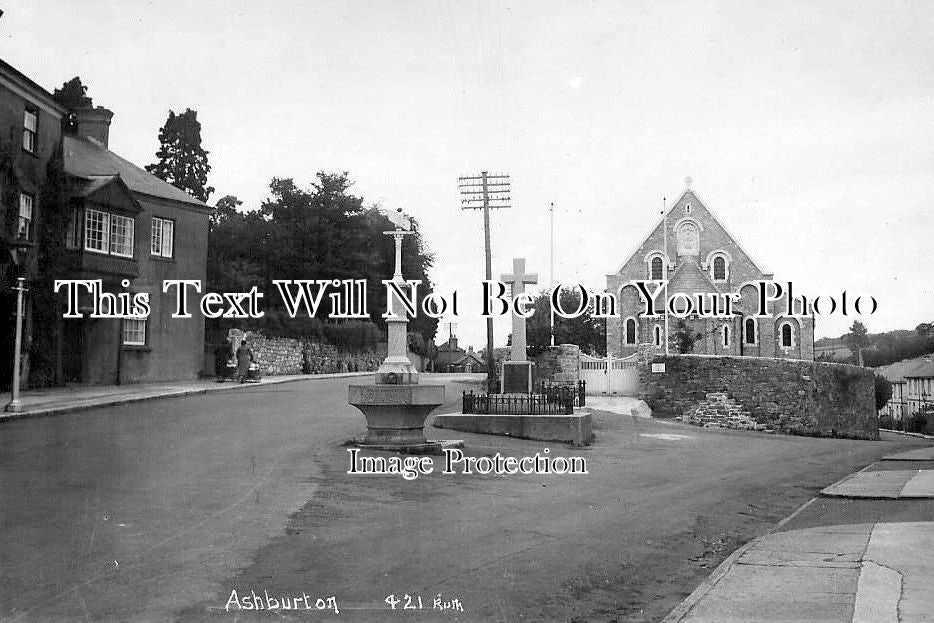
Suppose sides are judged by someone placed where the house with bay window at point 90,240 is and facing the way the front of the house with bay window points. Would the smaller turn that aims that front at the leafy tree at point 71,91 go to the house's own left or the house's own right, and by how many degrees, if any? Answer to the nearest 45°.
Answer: approximately 135° to the house's own left

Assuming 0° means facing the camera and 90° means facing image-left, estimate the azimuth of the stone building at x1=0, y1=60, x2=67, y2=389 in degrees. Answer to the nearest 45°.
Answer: approximately 315°

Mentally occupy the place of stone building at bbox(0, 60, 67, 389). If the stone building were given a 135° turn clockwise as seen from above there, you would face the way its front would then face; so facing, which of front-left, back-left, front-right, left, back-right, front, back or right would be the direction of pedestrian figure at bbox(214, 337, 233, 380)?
back-right

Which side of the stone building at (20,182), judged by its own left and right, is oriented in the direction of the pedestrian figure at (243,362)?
left

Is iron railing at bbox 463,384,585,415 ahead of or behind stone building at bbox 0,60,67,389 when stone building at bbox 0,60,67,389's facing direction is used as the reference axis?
ahead

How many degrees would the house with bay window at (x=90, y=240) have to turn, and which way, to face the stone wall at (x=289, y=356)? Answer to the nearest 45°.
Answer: approximately 90° to its left

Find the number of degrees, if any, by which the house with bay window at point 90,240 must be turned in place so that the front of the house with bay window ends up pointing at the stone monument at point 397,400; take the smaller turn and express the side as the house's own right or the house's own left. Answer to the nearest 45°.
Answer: approximately 45° to the house's own right

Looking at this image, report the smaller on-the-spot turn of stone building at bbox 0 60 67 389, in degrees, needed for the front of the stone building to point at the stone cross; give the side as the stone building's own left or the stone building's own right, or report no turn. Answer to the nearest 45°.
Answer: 0° — it already faces it

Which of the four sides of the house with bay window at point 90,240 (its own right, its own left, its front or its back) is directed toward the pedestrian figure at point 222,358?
left
